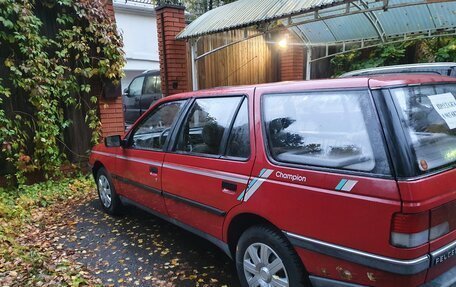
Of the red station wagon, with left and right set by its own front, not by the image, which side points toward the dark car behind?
front

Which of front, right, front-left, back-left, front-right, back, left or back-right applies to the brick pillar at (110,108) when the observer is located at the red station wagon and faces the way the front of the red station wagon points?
front

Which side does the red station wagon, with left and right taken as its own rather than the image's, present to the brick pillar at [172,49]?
front

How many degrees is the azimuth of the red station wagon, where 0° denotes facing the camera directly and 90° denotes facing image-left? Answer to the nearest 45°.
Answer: approximately 135°

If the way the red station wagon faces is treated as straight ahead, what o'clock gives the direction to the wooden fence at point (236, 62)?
The wooden fence is roughly at 1 o'clock from the red station wagon.

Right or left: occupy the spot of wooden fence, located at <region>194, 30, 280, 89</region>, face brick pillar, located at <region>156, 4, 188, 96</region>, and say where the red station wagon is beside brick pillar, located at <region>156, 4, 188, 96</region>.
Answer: left

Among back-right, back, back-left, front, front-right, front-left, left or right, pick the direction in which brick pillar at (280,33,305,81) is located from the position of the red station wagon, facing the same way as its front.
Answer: front-right
